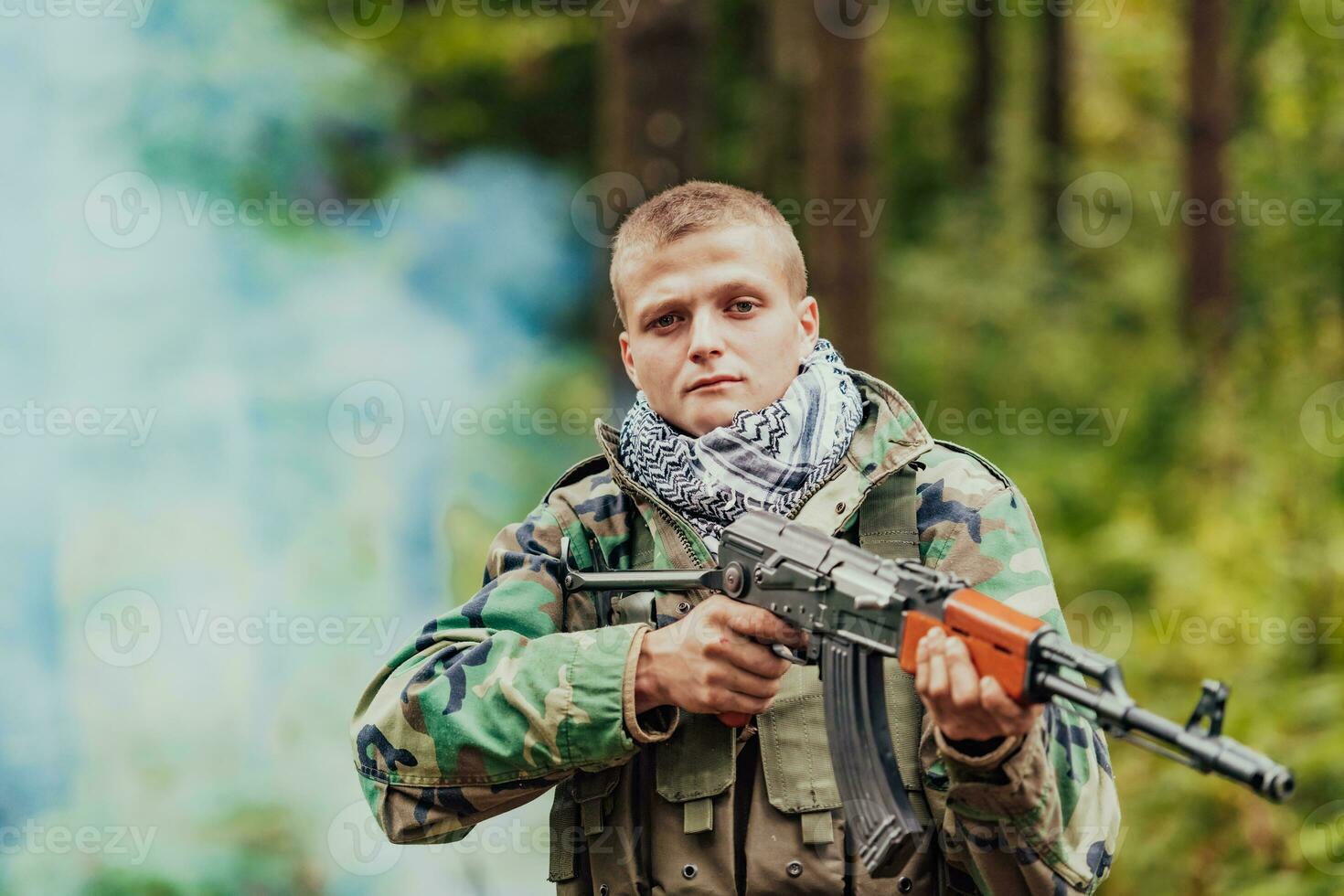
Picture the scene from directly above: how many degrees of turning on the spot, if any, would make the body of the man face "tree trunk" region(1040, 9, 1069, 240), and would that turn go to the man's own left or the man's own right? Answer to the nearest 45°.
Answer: approximately 180°

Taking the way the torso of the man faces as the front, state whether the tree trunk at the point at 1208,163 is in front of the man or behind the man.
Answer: behind

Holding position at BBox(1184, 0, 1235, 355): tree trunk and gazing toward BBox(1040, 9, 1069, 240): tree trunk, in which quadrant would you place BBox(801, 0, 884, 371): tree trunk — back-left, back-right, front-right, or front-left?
back-left

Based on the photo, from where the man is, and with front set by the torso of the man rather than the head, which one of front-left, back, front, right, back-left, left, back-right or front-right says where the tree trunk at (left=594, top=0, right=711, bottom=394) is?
back

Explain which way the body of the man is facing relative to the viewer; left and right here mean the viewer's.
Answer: facing the viewer
